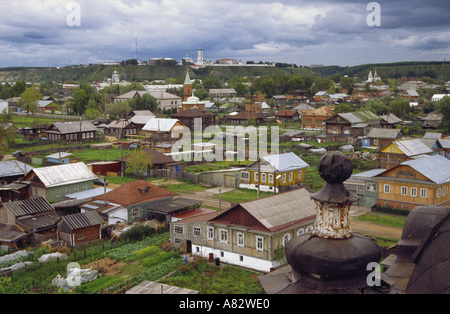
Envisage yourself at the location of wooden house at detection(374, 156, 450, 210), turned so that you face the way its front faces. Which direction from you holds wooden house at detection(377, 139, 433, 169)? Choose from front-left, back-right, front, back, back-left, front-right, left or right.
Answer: back-right

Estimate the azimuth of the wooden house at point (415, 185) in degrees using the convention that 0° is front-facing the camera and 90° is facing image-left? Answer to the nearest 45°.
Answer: approximately 45°

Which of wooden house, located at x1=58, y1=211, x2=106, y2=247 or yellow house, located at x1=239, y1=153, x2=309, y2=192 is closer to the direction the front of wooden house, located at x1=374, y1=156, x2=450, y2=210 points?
the wooden house

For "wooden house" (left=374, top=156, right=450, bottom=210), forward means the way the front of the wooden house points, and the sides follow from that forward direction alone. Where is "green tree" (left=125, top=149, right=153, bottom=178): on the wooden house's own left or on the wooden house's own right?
on the wooden house's own right

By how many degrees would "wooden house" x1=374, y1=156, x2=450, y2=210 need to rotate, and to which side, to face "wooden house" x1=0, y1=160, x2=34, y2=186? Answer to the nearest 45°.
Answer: approximately 45° to its right

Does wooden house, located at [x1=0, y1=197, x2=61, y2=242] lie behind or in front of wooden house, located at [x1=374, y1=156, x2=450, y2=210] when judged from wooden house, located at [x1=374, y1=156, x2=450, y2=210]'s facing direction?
in front

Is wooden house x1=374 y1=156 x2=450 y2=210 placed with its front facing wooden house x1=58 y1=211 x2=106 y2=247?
yes

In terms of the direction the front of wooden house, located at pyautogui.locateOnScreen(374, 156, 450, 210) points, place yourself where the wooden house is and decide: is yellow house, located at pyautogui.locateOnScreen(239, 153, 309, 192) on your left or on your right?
on your right

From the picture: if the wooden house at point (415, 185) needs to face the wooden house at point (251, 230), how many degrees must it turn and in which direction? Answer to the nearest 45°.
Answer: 0° — it already faces it
